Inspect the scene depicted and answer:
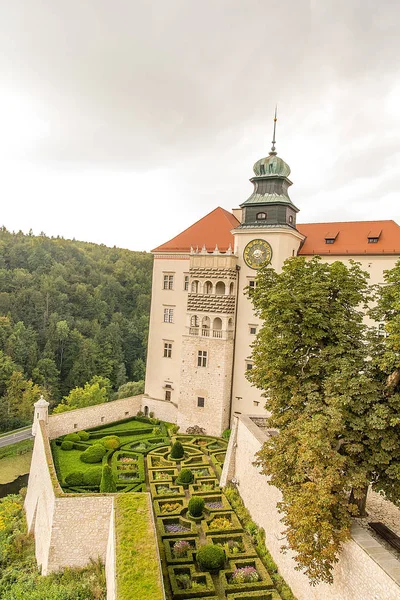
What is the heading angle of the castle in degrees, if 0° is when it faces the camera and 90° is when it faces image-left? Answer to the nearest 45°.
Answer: approximately 0°

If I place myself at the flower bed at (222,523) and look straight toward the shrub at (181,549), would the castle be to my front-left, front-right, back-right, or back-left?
back-right

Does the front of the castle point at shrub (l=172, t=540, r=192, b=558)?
yes

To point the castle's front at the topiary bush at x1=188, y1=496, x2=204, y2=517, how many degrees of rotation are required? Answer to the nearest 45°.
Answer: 0° — it already faces it

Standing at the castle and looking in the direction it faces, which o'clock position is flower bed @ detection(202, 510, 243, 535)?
The flower bed is roughly at 12 o'clock from the castle.
